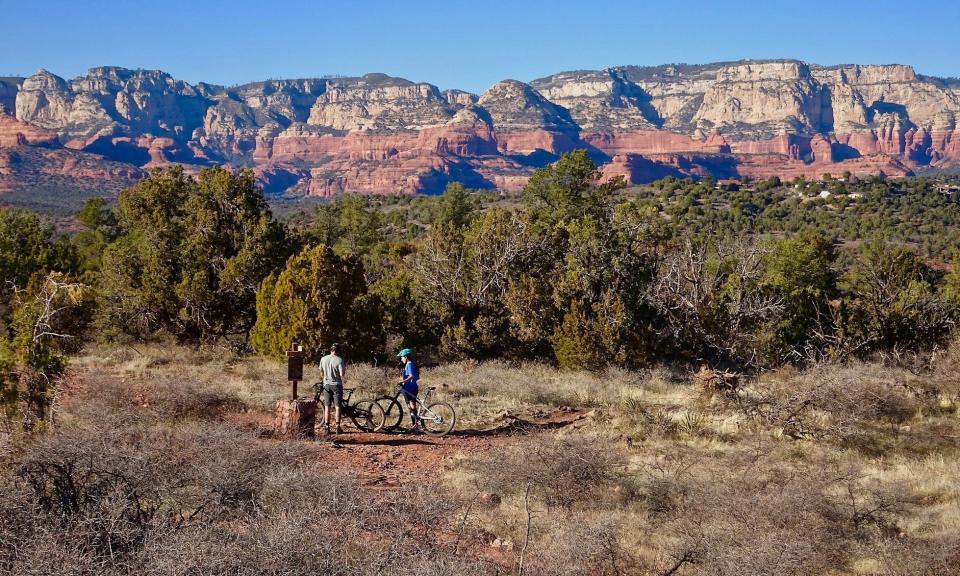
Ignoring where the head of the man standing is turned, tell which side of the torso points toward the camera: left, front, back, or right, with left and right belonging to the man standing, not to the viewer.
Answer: back

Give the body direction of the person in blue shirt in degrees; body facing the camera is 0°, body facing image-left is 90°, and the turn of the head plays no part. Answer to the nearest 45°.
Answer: approximately 90°

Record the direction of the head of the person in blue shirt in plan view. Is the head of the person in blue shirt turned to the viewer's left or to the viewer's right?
to the viewer's left

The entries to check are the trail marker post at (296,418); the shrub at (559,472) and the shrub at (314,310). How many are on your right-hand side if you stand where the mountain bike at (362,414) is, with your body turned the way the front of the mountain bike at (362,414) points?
1
